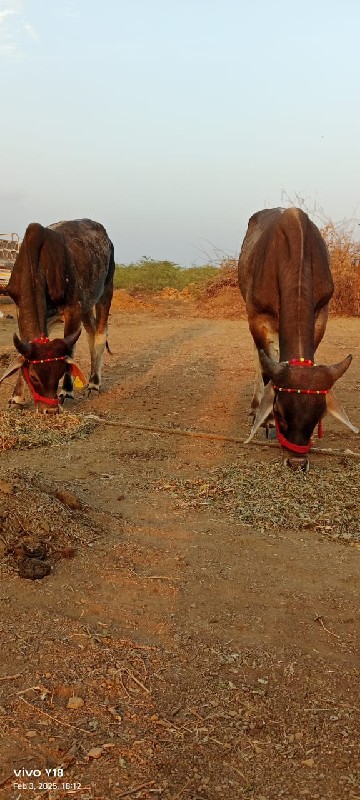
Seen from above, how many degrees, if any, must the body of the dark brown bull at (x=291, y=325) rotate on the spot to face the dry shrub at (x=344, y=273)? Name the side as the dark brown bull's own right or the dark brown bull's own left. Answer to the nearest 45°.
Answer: approximately 180°

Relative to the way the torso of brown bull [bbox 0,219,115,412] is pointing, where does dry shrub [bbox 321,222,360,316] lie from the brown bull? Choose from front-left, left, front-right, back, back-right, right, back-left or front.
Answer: back

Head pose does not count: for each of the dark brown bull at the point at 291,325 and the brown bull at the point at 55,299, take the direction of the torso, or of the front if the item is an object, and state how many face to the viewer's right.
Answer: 0

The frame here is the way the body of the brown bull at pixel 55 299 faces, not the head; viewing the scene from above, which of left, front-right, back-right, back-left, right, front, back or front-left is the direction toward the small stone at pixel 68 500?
front-left

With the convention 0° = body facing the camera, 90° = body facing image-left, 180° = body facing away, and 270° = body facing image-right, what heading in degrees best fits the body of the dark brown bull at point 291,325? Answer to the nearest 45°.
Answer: approximately 0°

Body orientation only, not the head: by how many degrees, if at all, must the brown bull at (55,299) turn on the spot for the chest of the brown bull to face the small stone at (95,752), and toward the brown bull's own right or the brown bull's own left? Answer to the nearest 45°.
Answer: approximately 45° to the brown bull's own left

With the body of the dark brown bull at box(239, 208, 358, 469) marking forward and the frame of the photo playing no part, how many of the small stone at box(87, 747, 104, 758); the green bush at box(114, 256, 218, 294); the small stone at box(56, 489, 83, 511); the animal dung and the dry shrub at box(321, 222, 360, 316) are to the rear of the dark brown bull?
2

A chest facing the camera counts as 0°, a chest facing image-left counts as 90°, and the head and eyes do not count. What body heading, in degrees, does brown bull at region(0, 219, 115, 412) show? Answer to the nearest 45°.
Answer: approximately 45°

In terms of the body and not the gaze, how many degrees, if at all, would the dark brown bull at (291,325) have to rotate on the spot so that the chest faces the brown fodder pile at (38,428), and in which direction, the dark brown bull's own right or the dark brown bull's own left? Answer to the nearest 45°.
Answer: approximately 90° to the dark brown bull's own right

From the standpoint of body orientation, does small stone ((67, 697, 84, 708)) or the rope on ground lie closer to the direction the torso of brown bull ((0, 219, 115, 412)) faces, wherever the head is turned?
the small stone

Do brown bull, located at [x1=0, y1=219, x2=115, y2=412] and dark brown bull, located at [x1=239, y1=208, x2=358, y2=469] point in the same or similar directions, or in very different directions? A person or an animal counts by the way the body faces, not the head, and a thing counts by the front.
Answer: same or similar directions

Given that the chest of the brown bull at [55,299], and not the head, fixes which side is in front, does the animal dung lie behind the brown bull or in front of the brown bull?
in front

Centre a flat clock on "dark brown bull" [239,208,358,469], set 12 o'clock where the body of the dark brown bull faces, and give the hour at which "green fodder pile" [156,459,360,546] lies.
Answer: The green fodder pile is roughly at 12 o'clock from the dark brown bull.

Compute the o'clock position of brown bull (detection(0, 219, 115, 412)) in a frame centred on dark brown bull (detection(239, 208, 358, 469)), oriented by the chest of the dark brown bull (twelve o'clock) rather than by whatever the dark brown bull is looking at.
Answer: The brown bull is roughly at 4 o'clock from the dark brown bull.

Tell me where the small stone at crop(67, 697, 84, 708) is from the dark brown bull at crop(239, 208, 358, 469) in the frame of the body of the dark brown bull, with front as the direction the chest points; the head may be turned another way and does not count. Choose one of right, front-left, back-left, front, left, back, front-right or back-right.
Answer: front

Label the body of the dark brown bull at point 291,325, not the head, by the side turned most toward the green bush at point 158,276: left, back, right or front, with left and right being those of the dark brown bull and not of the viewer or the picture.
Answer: back
